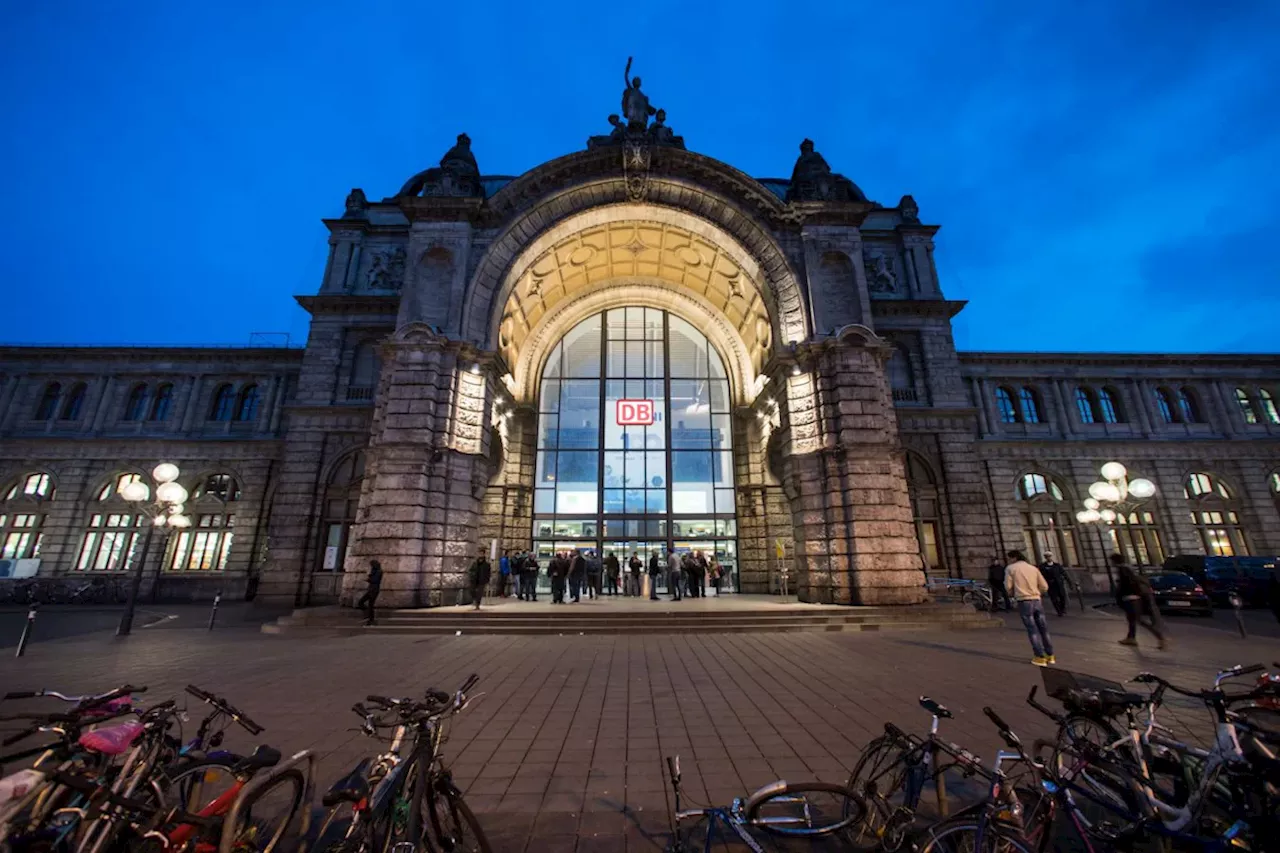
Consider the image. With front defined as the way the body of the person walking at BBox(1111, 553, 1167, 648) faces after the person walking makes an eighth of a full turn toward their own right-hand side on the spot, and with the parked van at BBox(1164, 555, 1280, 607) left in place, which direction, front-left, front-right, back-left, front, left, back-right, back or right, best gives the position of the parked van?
front-right

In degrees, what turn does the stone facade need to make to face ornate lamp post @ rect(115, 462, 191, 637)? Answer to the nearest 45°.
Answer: approximately 45° to its right

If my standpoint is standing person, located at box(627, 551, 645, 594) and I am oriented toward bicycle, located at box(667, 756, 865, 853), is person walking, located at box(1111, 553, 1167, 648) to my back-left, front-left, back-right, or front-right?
front-left

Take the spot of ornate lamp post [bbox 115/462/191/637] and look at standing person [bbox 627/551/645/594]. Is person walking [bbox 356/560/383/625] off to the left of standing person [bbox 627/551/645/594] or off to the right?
right

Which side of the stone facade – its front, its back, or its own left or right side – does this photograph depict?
front

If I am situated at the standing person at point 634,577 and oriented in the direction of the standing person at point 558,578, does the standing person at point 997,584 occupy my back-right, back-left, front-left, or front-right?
back-left

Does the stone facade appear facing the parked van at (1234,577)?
no

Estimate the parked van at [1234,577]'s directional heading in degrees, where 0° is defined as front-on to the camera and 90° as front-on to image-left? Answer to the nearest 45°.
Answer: approximately 90°

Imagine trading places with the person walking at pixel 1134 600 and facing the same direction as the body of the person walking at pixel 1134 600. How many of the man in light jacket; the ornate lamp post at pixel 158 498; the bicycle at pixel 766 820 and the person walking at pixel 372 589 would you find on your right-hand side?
0

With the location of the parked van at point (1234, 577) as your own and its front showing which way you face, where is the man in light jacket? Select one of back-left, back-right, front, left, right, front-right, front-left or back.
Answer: left
